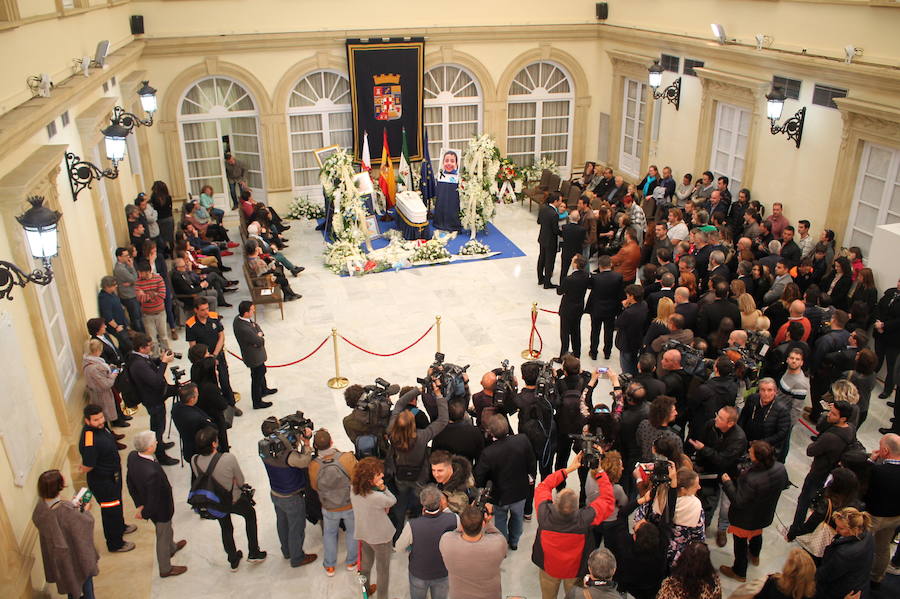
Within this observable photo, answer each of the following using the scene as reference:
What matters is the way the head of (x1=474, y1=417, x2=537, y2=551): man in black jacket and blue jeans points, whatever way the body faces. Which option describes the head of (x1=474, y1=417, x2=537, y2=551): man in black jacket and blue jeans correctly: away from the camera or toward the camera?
away from the camera

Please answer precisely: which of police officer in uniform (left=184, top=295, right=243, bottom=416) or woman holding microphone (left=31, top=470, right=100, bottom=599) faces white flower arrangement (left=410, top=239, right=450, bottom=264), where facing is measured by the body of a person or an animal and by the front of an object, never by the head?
the woman holding microphone

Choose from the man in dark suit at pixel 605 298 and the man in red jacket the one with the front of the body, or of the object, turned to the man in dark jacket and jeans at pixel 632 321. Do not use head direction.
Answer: the man in red jacket

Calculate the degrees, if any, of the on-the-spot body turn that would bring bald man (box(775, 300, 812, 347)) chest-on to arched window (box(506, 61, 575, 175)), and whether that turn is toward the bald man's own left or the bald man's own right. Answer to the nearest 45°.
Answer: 0° — they already face it

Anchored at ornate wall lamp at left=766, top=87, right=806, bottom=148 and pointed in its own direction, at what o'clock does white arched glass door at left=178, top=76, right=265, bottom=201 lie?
The white arched glass door is roughly at 12 o'clock from the ornate wall lamp.

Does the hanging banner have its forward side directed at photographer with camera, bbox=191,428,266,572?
yes

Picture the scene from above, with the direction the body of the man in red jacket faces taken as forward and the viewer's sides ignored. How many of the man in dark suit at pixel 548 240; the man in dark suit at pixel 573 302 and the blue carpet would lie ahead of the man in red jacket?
3

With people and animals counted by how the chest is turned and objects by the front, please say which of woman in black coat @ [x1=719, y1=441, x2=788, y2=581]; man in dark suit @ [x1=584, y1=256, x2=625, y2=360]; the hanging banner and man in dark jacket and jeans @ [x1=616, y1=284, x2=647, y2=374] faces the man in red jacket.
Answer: the hanging banner

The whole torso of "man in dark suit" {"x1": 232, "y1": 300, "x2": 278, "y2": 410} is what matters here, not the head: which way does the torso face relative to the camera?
to the viewer's right

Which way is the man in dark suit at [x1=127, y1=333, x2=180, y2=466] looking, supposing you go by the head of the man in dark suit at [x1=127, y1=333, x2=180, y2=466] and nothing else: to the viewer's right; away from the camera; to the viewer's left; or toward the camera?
to the viewer's right

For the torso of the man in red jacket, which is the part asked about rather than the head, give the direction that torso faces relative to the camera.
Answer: away from the camera

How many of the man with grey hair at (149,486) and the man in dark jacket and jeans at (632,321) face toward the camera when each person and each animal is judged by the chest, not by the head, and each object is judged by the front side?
0

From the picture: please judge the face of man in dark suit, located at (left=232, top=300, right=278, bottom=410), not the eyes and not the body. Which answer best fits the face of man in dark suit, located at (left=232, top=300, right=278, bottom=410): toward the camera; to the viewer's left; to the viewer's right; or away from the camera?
to the viewer's right

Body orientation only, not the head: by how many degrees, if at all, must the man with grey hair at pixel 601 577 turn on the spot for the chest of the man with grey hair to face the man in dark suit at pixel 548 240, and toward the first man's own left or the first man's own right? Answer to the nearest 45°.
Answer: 0° — they already face them
